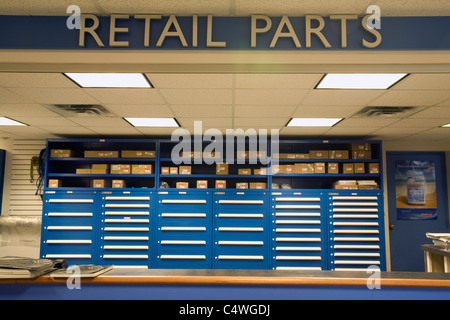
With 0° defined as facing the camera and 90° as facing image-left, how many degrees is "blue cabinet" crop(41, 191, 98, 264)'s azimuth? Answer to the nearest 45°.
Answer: approximately 0°

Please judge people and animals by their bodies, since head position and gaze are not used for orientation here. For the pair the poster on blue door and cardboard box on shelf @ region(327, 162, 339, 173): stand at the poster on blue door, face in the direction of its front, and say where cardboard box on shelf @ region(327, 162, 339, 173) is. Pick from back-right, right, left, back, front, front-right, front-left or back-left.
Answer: front-right

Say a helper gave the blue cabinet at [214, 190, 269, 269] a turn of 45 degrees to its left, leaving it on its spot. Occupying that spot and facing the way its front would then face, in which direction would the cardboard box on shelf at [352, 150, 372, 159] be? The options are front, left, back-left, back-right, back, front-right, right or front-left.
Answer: front-left

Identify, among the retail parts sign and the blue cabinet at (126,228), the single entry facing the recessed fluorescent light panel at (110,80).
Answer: the blue cabinet

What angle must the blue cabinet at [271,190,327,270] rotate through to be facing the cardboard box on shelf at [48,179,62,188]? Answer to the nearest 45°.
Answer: approximately 90° to its right

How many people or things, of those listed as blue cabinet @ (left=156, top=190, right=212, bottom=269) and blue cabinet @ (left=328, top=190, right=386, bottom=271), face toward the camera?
2

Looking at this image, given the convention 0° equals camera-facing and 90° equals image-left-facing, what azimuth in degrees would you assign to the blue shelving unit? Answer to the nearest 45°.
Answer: approximately 0°

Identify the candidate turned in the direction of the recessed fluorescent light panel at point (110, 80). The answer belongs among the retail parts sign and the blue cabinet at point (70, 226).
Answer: the blue cabinet

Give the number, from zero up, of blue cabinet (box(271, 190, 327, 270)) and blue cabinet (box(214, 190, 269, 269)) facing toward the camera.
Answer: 2

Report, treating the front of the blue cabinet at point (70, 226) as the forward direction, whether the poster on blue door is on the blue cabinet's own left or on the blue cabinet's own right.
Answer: on the blue cabinet's own left
